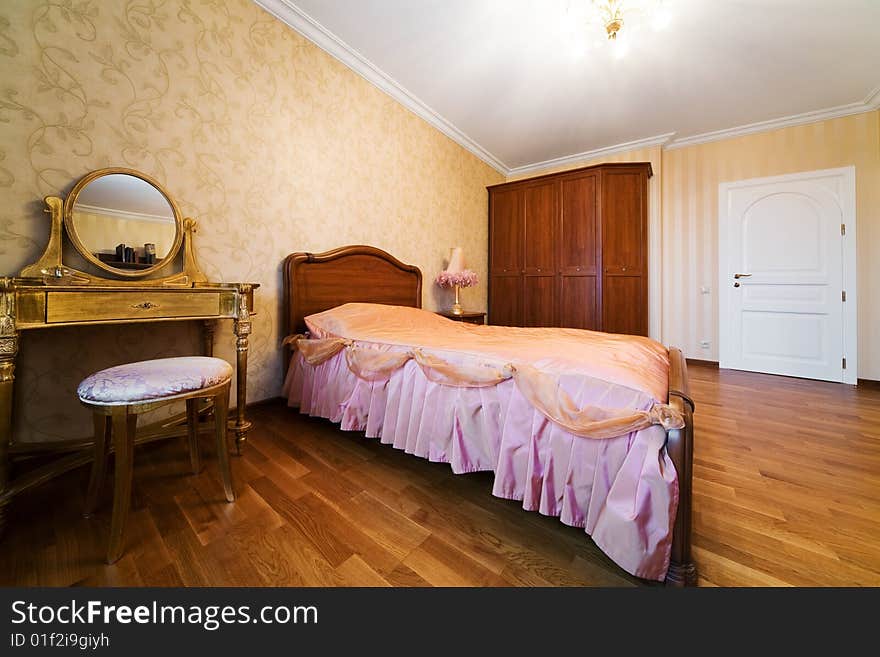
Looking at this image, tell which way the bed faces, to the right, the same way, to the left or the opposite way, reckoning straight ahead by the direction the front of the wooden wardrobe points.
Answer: to the left

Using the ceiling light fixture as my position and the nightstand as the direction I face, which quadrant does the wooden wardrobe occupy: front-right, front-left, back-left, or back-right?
front-right

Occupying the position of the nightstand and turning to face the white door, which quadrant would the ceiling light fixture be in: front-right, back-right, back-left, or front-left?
front-right

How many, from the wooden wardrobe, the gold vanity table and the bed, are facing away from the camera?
0

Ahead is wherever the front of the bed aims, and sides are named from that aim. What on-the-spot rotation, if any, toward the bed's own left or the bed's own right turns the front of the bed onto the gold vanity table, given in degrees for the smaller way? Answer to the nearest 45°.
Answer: approximately 135° to the bed's own right

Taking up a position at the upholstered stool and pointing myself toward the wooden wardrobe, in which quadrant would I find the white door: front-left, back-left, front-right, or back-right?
front-right

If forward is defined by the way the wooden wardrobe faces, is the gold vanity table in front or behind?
in front

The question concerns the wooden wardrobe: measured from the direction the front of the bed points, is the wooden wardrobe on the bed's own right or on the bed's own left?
on the bed's own left

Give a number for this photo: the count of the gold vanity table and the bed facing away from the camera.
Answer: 0

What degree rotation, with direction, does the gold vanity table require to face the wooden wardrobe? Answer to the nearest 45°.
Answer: approximately 45° to its left

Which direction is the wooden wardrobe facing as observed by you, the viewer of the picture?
facing the viewer and to the left of the viewer

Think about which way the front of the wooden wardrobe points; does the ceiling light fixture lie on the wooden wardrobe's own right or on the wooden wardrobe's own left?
on the wooden wardrobe's own left

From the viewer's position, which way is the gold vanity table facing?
facing the viewer and to the right of the viewer
